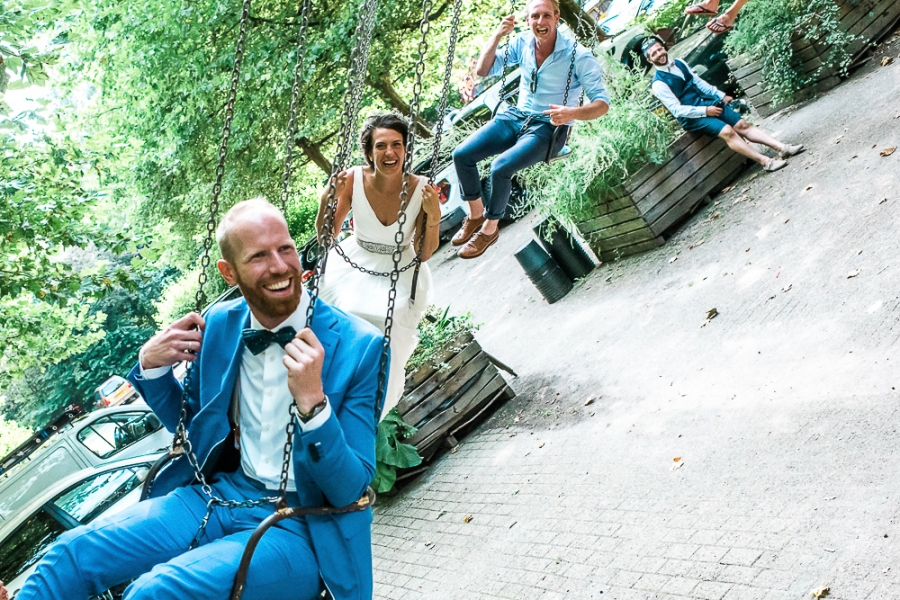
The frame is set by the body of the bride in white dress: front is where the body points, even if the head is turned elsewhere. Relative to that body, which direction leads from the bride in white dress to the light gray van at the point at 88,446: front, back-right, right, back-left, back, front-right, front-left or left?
back-right

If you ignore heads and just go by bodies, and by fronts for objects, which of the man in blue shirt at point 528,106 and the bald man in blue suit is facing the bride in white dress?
the man in blue shirt

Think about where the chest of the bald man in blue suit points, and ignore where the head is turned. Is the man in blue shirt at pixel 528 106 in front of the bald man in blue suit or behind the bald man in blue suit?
behind

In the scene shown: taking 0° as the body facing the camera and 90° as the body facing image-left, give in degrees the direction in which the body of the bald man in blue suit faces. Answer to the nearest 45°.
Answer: approximately 45°
